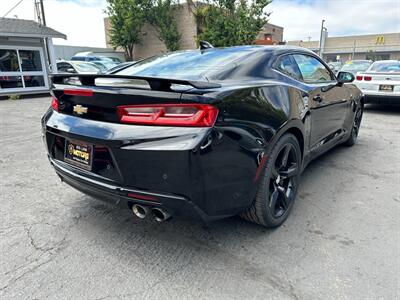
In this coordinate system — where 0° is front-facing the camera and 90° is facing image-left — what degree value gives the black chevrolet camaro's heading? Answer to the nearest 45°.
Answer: approximately 225°

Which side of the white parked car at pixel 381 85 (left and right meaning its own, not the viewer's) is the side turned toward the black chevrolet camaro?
back

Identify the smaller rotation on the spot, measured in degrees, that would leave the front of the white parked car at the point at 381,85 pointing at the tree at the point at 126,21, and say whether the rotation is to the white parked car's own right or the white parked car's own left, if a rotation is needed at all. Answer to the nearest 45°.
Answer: approximately 45° to the white parked car's own left

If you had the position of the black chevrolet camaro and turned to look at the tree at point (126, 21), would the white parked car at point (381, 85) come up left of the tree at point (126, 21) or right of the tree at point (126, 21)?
right

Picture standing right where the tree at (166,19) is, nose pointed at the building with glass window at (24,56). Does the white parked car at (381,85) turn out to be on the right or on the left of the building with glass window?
left

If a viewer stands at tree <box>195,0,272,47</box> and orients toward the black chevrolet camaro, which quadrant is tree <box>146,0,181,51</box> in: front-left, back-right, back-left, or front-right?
back-right

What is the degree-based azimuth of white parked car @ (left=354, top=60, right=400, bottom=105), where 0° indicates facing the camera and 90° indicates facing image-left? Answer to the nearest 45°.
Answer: approximately 180°

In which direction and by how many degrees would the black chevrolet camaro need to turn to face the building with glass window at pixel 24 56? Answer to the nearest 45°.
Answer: approximately 90° to its left

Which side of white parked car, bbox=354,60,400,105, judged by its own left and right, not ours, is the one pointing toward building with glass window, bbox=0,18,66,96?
left

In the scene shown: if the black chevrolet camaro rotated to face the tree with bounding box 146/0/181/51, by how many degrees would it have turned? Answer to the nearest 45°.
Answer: approximately 45° to its left

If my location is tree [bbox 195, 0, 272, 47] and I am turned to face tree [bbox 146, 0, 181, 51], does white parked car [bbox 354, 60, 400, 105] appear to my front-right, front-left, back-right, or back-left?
back-left
